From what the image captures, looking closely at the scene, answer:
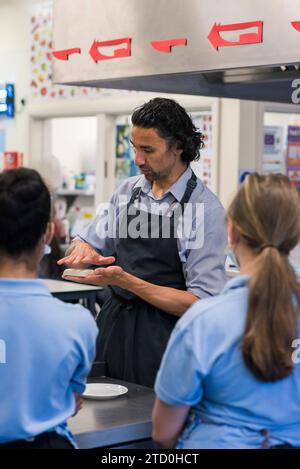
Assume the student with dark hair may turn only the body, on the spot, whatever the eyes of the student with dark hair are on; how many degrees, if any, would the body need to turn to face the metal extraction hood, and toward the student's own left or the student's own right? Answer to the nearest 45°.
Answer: approximately 45° to the student's own right

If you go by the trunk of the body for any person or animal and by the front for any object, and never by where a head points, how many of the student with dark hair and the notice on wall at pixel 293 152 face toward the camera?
1

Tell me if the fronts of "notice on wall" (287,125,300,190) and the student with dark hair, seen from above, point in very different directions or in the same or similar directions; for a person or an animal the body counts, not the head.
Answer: very different directions

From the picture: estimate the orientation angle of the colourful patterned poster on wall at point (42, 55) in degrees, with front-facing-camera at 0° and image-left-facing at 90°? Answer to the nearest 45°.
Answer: approximately 0°

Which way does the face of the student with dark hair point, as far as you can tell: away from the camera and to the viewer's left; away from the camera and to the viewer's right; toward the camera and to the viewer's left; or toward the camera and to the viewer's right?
away from the camera and to the viewer's right

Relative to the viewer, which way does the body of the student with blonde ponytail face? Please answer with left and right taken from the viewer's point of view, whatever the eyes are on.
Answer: facing away from the viewer and to the left of the viewer
